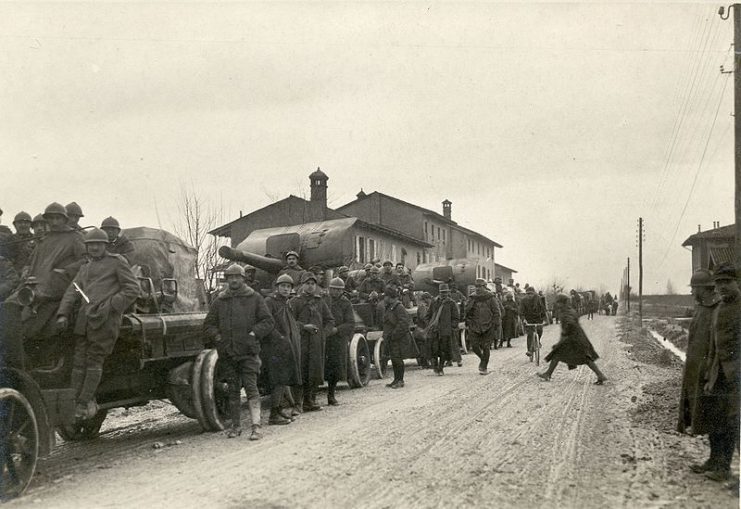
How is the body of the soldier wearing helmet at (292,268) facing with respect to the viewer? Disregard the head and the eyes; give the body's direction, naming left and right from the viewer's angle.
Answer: facing the viewer

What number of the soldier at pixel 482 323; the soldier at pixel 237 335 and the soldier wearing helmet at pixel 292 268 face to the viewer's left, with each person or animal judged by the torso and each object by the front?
0

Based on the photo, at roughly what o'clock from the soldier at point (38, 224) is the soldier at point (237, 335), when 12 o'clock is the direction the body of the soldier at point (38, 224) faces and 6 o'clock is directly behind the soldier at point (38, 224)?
the soldier at point (237, 335) is roughly at 10 o'clock from the soldier at point (38, 224).

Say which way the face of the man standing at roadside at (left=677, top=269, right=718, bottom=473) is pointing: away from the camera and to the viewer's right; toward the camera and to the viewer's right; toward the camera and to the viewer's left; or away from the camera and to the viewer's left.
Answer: toward the camera and to the viewer's left

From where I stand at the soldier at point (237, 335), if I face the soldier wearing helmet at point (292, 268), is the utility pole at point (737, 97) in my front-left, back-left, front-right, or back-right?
front-right

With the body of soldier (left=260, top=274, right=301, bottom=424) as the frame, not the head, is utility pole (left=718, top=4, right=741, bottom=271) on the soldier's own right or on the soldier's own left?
on the soldier's own left

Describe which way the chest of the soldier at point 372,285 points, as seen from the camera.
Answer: toward the camera

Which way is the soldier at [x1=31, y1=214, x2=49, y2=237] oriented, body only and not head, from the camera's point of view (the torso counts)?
toward the camera

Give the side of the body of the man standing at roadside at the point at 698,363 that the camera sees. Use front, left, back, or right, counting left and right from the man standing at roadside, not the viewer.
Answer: left

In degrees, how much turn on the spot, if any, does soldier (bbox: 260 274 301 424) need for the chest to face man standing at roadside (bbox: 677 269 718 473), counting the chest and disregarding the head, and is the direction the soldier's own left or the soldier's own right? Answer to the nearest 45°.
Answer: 0° — they already face them

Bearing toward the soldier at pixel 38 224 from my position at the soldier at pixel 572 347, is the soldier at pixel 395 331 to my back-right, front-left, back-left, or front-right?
front-right

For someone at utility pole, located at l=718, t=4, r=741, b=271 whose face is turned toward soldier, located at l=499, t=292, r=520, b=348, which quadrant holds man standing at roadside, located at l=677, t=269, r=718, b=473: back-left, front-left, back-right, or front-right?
back-left

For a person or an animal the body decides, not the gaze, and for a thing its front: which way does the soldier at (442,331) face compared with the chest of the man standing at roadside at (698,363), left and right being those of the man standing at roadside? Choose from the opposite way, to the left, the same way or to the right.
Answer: to the left

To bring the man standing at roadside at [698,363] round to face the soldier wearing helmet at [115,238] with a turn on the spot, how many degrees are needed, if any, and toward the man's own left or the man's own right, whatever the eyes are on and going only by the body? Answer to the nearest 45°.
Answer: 0° — they already face them

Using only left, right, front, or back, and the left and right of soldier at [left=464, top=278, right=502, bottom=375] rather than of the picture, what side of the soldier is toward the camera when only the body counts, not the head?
front
